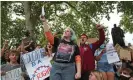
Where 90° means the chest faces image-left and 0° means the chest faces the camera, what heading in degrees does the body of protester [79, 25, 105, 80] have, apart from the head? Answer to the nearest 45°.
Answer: approximately 45°

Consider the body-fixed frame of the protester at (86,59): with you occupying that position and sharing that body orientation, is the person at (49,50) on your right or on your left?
on your right

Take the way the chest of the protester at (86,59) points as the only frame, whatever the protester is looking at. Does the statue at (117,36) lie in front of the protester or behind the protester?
behind

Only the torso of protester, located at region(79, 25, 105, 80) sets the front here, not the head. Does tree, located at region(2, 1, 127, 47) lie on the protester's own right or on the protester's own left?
on the protester's own right
